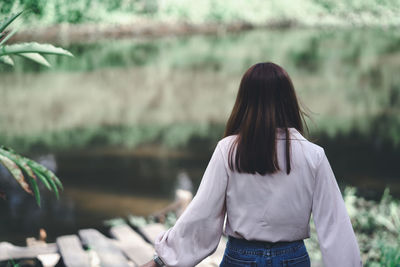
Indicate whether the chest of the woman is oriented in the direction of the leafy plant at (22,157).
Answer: no

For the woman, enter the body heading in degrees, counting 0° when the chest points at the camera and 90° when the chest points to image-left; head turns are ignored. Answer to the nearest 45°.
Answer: approximately 180°

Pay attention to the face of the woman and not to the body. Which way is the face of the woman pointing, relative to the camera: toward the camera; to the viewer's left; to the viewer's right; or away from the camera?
away from the camera
